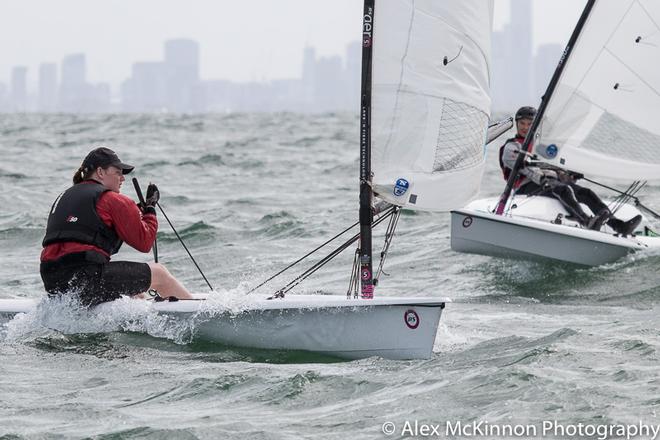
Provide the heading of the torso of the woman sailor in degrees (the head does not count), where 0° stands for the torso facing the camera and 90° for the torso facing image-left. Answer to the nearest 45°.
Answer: approximately 225°

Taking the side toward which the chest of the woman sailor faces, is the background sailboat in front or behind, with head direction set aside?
in front
